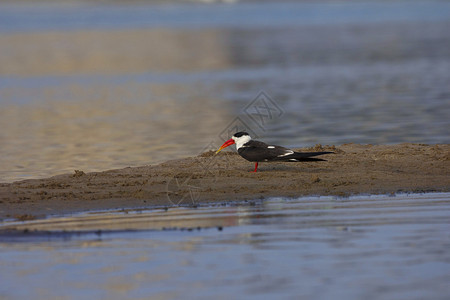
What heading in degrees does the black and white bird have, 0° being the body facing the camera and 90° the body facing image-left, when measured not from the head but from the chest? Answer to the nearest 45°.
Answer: approximately 90°
